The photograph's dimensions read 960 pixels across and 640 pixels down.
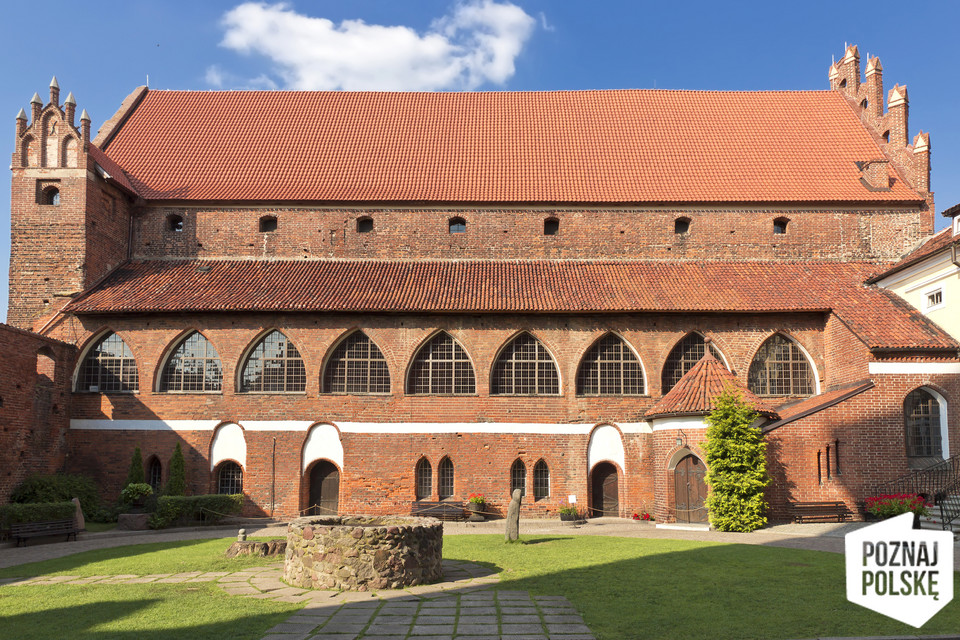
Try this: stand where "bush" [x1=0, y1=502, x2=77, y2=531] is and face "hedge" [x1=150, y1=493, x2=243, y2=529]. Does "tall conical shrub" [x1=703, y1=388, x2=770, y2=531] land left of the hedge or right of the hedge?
right

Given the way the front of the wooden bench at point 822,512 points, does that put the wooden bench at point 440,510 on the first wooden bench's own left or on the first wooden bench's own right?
on the first wooden bench's own right

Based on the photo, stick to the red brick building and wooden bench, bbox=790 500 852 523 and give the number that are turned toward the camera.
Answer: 2

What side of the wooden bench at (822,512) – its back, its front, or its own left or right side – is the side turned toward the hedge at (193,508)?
right

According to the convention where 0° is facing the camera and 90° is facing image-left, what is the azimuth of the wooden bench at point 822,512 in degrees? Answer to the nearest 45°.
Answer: approximately 0°
